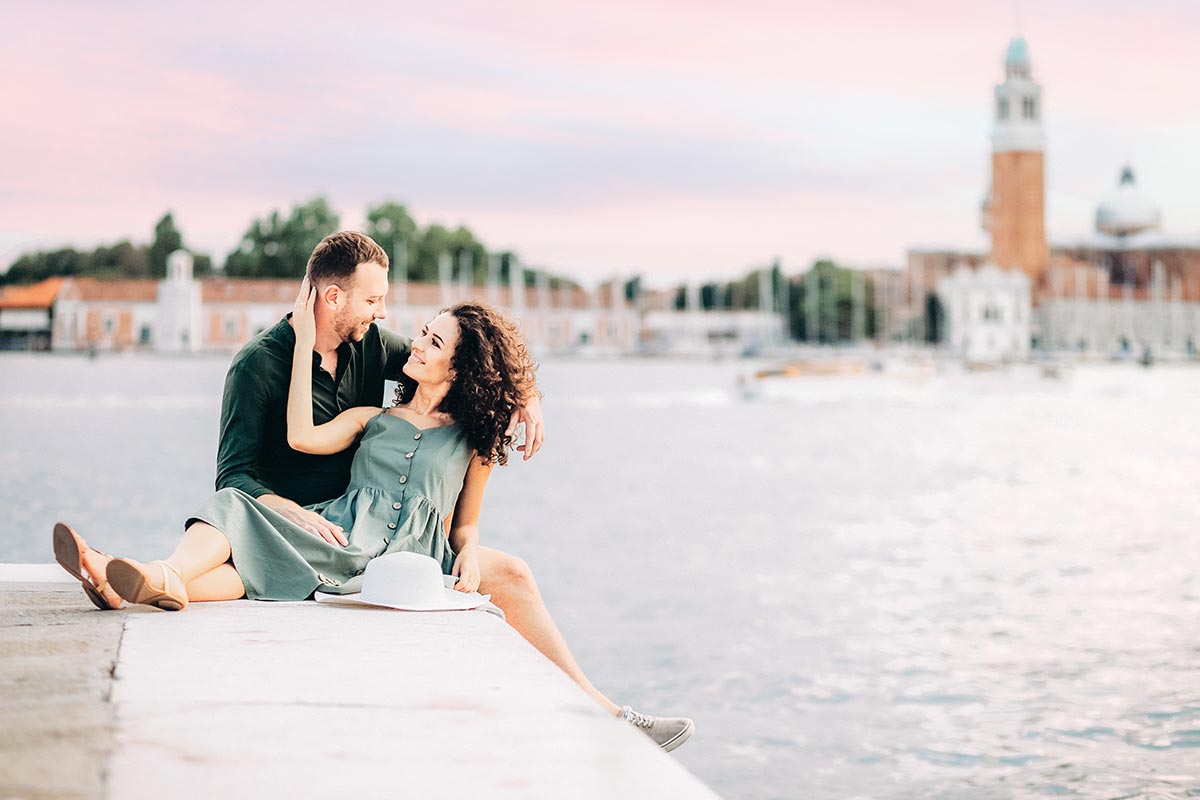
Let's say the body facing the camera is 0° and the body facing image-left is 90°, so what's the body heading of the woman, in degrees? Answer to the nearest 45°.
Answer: approximately 45°
